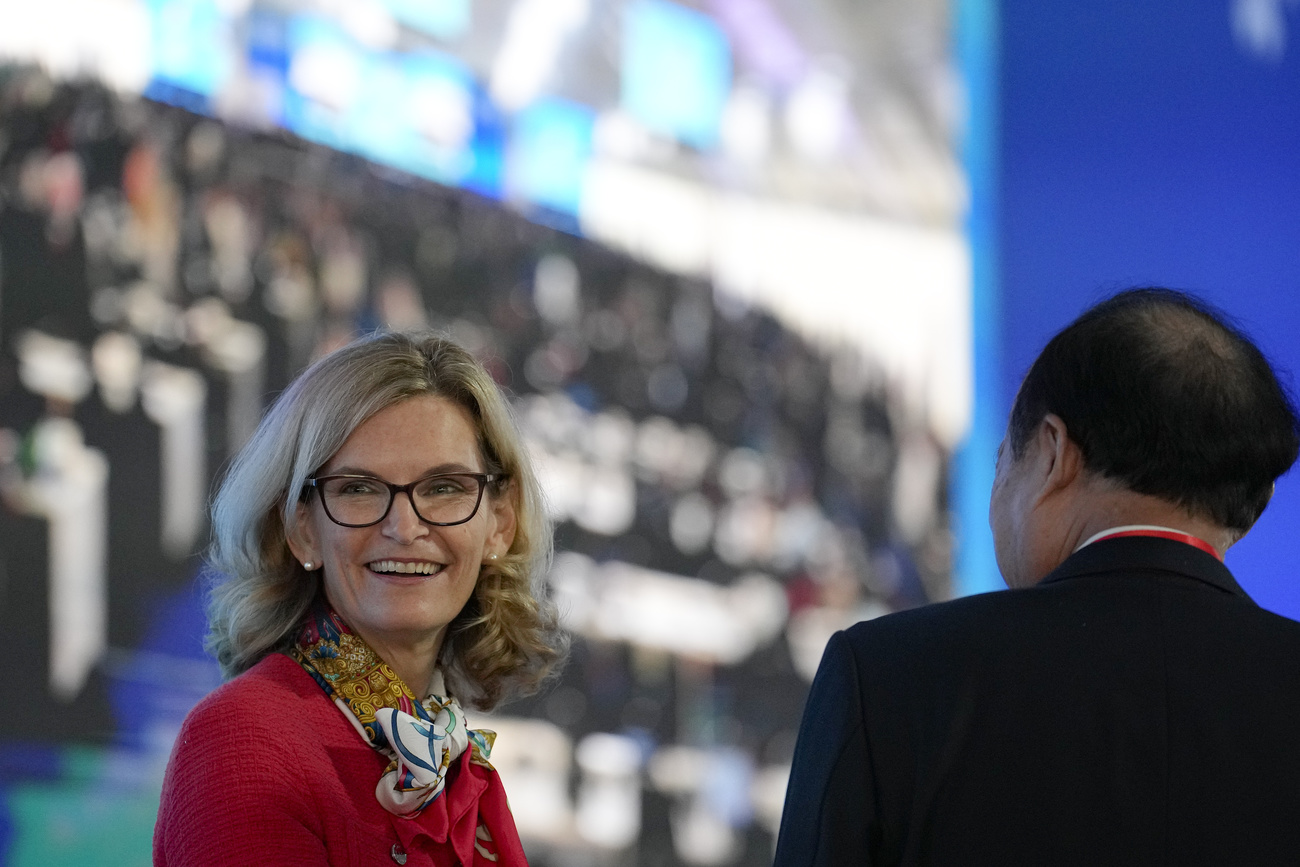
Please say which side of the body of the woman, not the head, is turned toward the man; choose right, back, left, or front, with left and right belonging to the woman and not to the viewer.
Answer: front

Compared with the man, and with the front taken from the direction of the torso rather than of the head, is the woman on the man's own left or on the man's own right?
on the man's own left

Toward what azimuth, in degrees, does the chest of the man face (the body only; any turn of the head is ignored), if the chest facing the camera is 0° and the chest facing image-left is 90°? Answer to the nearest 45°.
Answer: approximately 180°

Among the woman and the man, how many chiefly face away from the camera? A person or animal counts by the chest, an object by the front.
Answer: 1

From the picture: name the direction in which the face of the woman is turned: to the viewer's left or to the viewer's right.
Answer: to the viewer's right

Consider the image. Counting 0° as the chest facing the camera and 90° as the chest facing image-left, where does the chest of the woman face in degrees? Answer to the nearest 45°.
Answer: approximately 315°

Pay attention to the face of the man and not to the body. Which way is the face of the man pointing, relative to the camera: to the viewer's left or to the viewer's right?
to the viewer's left

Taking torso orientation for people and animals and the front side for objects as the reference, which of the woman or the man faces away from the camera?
the man
